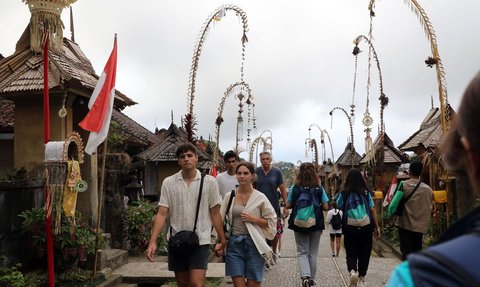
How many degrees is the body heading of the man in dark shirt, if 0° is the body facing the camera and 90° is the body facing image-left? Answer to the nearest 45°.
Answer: approximately 0°

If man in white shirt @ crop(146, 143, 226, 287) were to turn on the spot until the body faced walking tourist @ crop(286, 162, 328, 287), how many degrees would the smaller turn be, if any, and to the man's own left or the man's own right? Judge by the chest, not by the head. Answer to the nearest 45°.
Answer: approximately 135° to the man's own left

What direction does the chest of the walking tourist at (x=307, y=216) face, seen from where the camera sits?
away from the camera

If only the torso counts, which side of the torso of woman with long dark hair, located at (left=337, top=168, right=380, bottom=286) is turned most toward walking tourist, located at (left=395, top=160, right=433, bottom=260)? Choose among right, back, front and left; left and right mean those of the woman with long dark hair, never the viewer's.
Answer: right

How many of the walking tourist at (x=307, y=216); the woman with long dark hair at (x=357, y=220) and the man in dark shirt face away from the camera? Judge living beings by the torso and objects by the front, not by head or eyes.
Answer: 2

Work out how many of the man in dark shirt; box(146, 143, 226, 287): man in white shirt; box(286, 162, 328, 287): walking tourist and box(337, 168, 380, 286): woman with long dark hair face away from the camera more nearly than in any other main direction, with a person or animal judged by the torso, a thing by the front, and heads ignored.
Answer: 2

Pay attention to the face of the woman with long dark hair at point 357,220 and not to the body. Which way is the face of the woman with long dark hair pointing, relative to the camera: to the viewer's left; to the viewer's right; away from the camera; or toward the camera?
away from the camera

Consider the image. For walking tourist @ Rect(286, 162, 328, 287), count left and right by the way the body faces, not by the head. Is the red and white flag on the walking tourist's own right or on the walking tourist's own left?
on the walking tourist's own left

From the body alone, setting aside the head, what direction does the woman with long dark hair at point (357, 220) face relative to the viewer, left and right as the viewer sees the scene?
facing away from the viewer
